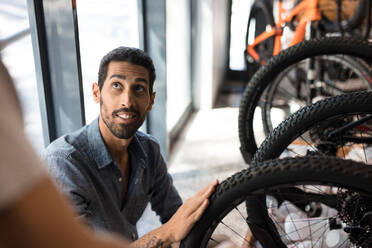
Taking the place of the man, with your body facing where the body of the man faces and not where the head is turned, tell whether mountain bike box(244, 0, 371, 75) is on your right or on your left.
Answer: on your left
